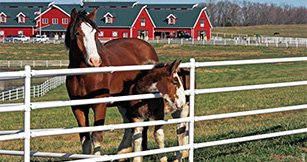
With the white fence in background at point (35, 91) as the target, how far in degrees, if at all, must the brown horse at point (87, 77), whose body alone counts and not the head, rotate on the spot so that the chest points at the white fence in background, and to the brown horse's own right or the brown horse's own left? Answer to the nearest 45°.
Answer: approximately 135° to the brown horse's own right

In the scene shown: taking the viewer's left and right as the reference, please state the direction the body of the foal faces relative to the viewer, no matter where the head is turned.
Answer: facing the viewer and to the right of the viewer

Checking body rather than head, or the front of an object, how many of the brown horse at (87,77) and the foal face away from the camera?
0

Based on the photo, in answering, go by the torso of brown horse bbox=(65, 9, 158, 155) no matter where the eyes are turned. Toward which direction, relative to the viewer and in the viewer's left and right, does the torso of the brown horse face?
facing the viewer and to the left of the viewer
